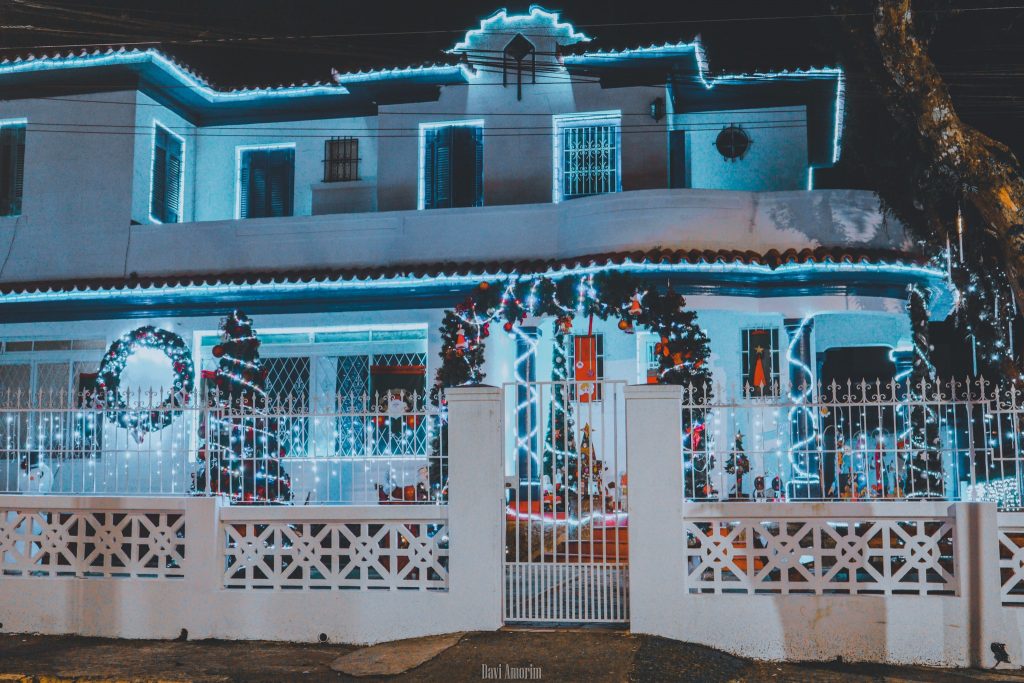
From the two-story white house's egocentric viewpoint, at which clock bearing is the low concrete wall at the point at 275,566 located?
The low concrete wall is roughly at 12 o'clock from the two-story white house.

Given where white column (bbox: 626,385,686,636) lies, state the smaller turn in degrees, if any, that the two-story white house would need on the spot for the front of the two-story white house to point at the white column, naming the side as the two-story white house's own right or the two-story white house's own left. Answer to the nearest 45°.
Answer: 0° — it already faces it

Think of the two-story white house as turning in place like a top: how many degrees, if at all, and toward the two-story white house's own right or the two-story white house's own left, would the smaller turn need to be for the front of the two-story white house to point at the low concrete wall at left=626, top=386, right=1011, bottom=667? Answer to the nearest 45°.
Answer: approximately 45° to the two-story white house's own left

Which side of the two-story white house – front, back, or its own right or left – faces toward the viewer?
front

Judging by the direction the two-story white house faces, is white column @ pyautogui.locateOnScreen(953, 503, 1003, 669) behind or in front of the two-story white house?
in front

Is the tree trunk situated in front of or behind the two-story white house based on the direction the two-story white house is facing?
in front
